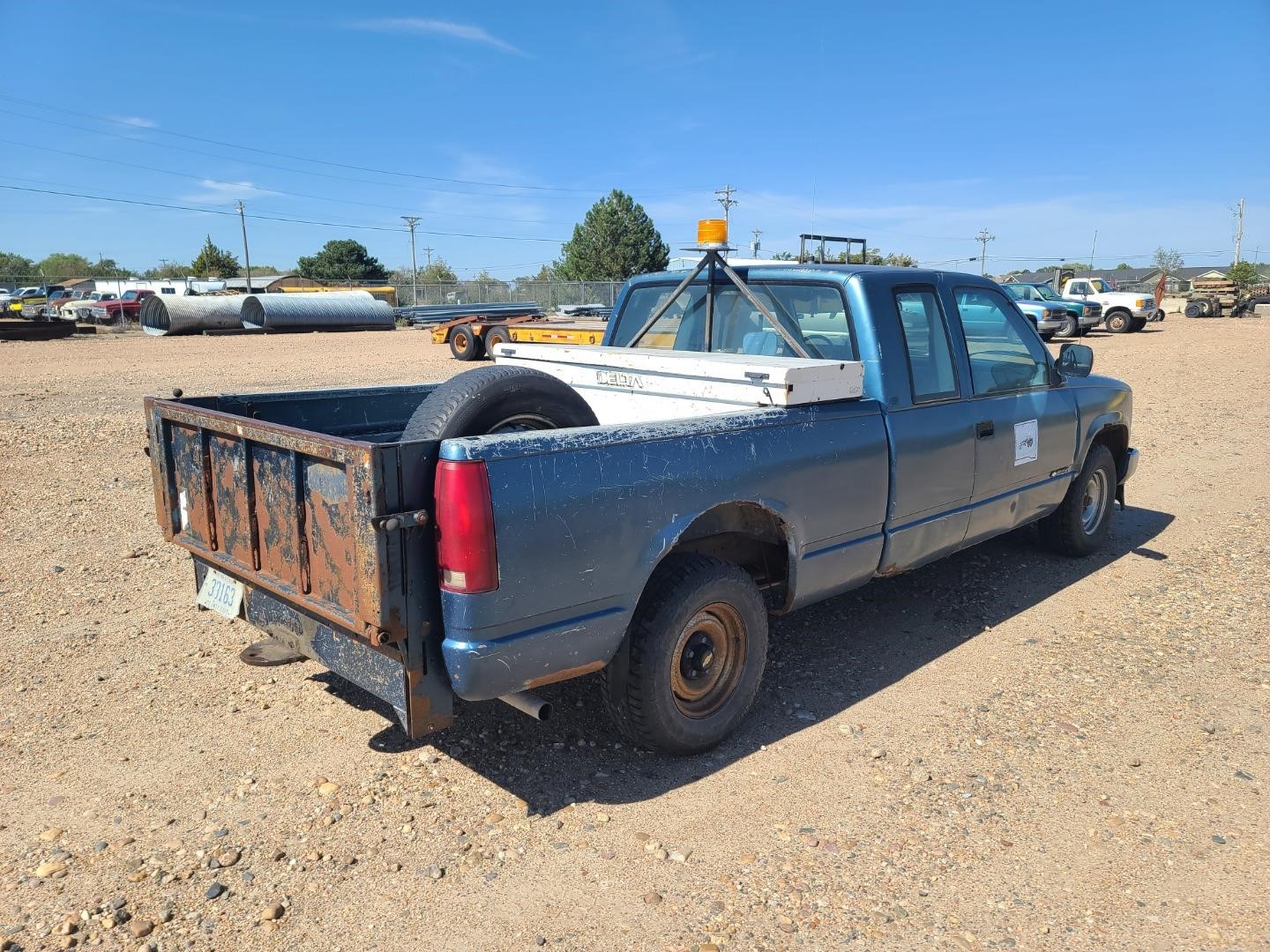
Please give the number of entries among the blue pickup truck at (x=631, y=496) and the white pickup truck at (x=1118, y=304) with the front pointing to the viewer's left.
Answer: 0

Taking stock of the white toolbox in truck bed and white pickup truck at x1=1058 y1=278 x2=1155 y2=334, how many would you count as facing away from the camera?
0

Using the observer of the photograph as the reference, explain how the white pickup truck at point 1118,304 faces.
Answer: facing the viewer and to the right of the viewer

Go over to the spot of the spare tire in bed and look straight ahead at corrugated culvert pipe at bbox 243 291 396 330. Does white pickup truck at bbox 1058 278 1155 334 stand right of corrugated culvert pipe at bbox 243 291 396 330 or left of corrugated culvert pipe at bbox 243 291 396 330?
right

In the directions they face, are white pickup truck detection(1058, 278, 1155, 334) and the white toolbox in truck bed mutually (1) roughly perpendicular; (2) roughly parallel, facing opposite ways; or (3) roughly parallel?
roughly perpendicular

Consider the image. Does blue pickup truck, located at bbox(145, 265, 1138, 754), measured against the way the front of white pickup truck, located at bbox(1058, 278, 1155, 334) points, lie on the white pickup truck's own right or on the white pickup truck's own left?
on the white pickup truck's own right

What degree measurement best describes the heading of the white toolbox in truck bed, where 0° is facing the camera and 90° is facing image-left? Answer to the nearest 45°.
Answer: approximately 45°

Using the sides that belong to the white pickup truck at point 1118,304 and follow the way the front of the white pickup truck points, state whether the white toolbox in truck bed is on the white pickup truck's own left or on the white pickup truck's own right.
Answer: on the white pickup truck's own right

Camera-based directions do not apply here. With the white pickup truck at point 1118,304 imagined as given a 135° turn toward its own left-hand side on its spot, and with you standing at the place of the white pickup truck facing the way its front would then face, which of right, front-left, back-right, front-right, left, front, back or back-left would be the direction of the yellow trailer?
back-left

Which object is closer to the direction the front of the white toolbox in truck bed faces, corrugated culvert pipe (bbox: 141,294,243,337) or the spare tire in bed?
the spare tire in bed

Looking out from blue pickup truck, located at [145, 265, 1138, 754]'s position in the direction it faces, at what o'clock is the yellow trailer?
The yellow trailer is roughly at 10 o'clock from the blue pickup truck.

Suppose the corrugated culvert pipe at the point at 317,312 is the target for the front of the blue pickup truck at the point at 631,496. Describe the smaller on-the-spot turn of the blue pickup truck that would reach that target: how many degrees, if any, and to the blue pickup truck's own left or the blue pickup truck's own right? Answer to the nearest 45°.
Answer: approximately 45° to the blue pickup truck's own left

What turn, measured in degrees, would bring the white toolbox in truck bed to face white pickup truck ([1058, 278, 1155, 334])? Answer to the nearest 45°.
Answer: approximately 180°

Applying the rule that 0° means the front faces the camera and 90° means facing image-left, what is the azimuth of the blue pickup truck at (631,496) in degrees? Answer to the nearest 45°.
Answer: approximately 225°

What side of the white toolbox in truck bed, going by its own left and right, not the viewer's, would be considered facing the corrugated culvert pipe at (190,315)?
right
